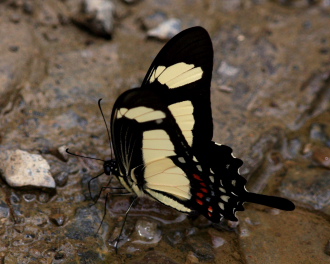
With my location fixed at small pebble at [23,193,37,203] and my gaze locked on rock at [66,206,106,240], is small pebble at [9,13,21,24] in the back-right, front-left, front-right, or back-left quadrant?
back-left

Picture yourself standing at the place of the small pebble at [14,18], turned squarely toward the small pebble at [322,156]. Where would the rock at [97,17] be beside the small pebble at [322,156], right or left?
left

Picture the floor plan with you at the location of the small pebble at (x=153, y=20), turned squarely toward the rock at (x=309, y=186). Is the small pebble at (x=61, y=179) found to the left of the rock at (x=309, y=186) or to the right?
right

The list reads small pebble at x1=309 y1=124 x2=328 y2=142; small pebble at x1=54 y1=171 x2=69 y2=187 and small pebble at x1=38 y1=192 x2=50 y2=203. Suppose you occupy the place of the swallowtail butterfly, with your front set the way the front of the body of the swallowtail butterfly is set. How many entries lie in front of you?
2

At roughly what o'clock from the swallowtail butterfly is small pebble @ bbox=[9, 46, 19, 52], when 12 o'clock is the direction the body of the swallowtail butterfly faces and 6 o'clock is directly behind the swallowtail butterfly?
The small pebble is roughly at 1 o'clock from the swallowtail butterfly.

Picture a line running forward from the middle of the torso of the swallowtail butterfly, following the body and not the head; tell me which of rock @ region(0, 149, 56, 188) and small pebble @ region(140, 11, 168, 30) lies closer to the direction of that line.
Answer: the rock

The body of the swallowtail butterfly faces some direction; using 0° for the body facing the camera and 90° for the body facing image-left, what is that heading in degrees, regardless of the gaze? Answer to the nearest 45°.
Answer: approximately 90°

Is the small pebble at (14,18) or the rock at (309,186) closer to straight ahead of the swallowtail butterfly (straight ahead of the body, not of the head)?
the small pebble

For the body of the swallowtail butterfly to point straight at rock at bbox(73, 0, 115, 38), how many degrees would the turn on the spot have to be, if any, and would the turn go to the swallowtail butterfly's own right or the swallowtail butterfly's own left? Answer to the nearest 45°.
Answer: approximately 45° to the swallowtail butterfly's own right
